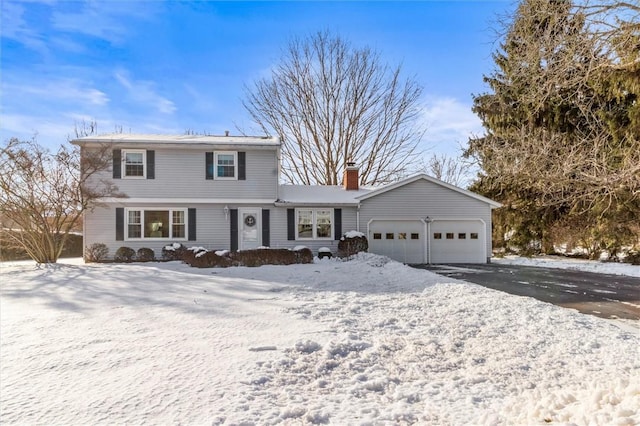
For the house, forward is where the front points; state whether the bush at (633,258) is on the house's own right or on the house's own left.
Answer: on the house's own left

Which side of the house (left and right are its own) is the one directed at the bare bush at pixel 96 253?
right

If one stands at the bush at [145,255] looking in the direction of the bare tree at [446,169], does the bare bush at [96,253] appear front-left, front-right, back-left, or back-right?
back-left

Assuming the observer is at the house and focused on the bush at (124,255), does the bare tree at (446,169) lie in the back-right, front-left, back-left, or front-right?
back-right

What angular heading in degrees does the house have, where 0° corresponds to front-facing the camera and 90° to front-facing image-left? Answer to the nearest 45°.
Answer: approximately 0°

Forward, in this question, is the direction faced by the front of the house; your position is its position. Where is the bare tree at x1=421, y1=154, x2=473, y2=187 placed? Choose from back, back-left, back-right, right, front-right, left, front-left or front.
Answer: back-left

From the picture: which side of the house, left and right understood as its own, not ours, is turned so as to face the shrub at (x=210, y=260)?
front

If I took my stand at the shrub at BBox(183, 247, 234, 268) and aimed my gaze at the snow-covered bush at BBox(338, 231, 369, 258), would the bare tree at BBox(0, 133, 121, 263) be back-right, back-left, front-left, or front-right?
back-left

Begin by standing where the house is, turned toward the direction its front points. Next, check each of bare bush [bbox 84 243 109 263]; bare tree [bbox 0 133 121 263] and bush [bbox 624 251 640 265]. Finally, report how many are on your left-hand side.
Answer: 1

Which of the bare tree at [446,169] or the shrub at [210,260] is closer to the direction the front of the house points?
the shrub

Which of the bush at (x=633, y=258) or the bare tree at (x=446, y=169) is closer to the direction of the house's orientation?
the bush
